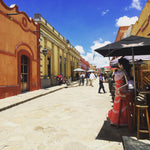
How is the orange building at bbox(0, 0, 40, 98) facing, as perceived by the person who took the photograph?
facing the viewer and to the right of the viewer
